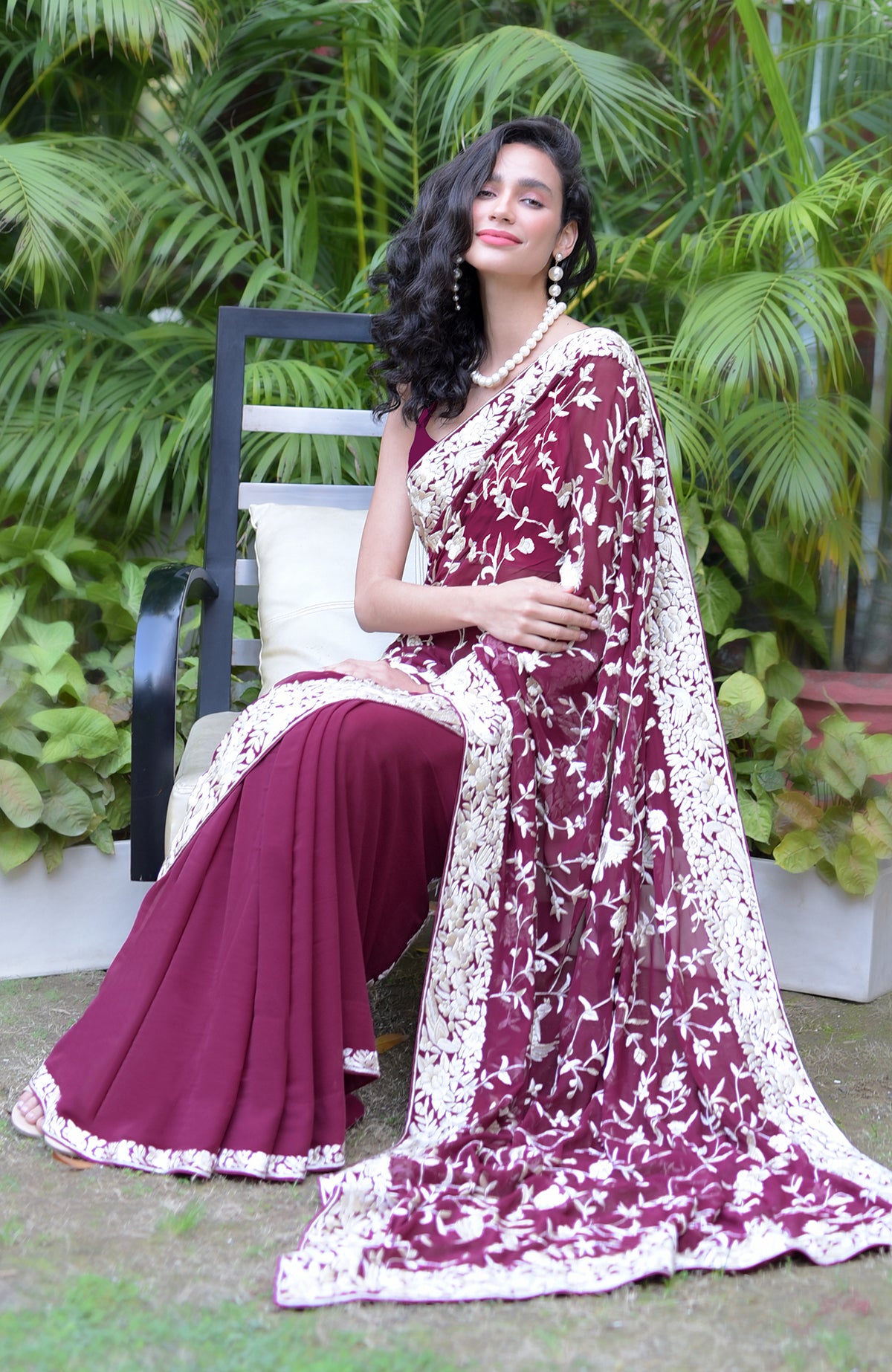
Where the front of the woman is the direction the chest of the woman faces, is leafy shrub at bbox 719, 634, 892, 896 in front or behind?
behind

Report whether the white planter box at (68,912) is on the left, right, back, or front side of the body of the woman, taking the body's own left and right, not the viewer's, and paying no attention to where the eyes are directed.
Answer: right

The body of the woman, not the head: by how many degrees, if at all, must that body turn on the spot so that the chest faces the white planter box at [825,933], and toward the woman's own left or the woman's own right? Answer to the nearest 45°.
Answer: approximately 180°

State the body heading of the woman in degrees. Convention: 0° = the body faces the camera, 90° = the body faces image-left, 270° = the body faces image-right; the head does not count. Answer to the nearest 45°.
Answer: approximately 45°

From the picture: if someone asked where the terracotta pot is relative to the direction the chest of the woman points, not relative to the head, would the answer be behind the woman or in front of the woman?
behind
